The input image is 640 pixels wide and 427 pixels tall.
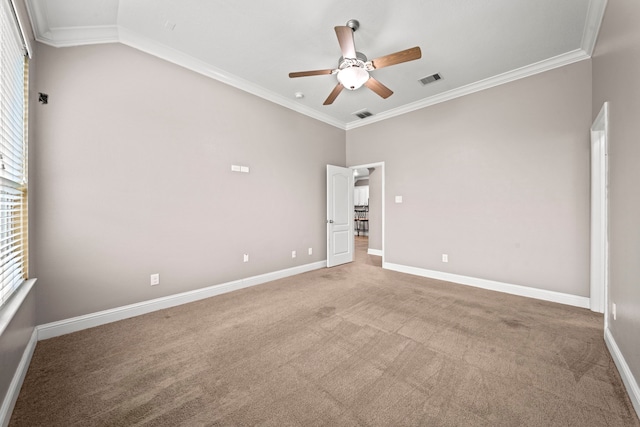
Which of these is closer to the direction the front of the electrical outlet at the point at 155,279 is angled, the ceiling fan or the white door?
the ceiling fan

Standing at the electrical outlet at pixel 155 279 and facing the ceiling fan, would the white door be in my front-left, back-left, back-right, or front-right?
front-left

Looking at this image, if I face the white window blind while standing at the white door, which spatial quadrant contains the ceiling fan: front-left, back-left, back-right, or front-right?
front-left

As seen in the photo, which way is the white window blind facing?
to the viewer's right

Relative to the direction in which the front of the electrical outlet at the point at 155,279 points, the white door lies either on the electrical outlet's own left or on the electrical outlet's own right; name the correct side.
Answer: on the electrical outlet's own left

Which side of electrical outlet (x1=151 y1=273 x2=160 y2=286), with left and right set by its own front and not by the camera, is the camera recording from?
front
